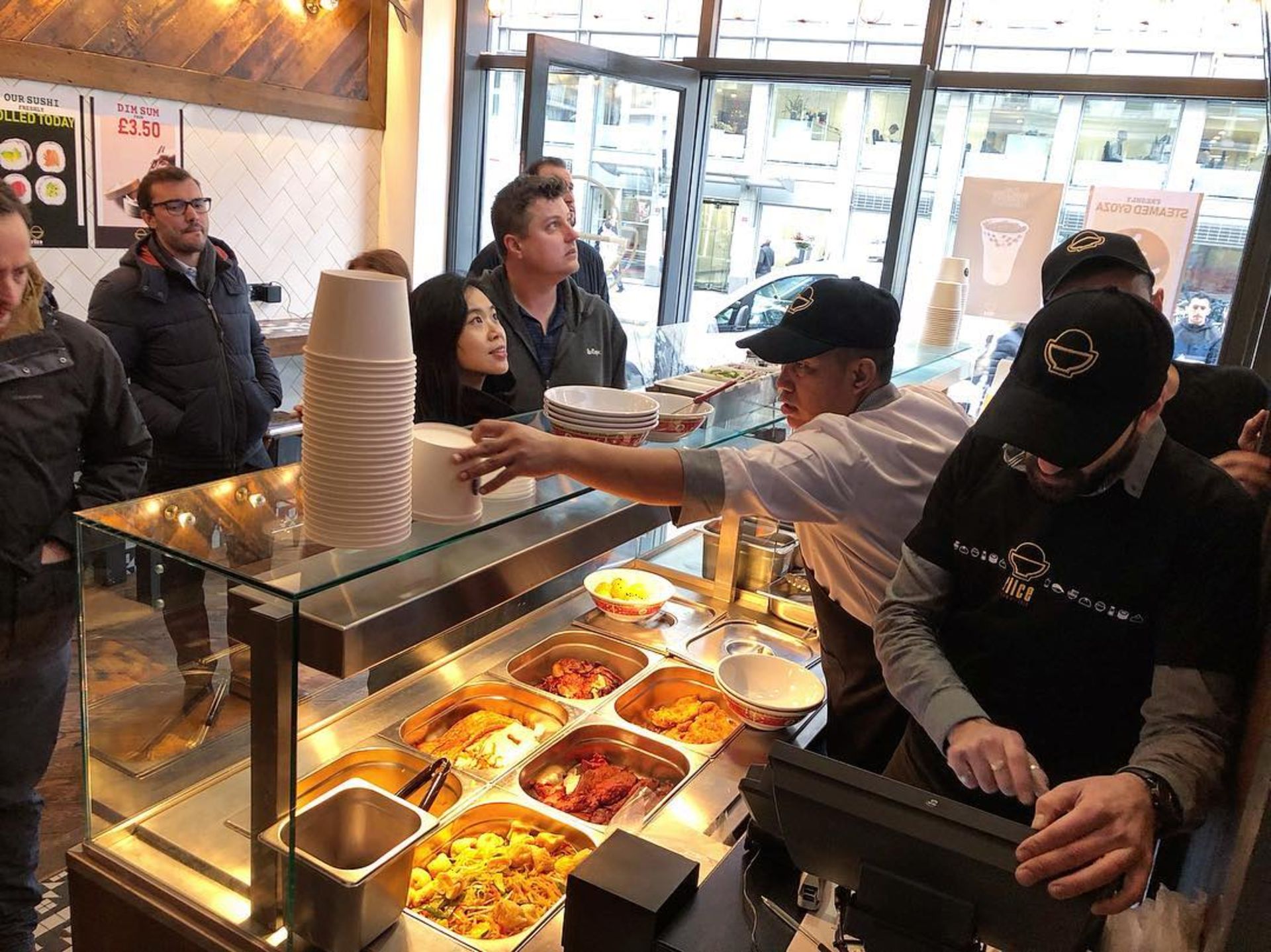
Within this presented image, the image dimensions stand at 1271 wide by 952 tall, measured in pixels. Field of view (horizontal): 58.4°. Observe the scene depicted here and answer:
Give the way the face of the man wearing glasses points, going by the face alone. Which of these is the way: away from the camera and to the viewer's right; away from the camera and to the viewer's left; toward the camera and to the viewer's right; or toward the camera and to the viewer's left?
toward the camera and to the viewer's right

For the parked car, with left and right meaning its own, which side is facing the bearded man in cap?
left

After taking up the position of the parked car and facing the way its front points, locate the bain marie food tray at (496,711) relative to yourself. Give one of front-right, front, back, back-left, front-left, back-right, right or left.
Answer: left

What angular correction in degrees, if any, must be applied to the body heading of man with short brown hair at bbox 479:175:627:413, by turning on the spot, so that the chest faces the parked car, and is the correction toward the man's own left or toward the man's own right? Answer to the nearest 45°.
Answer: approximately 135° to the man's own left

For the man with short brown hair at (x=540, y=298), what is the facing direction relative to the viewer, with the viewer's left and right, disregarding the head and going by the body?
facing the viewer and to the right of the viewer

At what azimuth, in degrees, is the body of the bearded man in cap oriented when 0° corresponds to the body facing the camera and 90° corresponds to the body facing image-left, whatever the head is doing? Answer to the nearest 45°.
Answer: approximately 45°

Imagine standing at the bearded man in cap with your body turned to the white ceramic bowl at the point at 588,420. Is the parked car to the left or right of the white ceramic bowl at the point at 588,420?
right

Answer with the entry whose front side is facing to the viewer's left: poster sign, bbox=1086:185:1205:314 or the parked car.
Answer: the parked car

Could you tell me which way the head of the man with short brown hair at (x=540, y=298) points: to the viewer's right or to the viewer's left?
to the viewer's right

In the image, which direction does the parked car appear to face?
to the viewer's left

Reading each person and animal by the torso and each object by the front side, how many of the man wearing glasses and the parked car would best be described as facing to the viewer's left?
1
